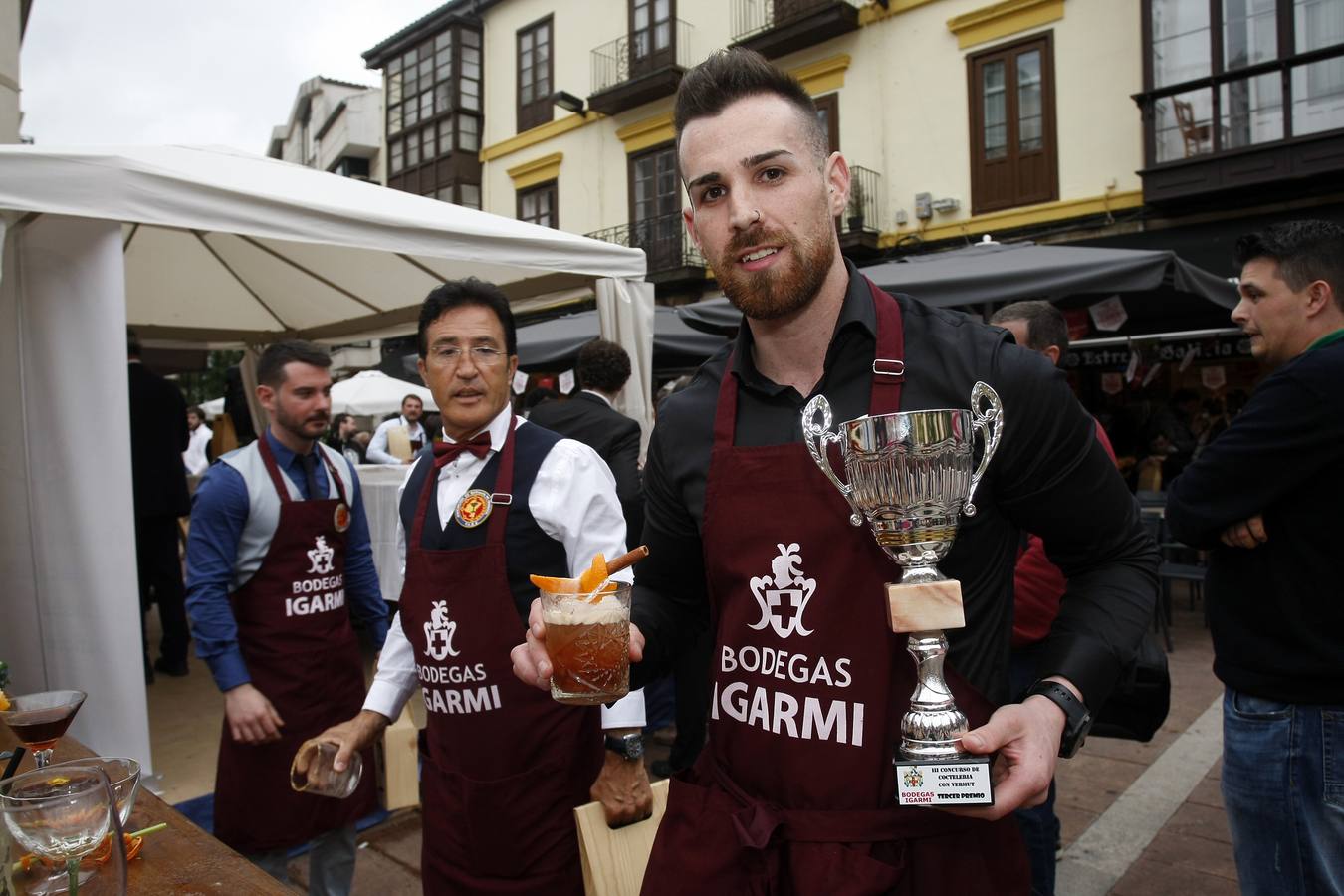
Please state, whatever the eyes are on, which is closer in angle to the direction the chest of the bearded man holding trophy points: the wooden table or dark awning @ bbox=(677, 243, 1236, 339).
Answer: the wooden table

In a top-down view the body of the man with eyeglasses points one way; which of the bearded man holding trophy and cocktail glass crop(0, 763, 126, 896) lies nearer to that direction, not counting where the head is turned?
the cocktail glass

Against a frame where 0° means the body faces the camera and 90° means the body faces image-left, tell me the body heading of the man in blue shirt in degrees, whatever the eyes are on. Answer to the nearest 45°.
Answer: approximately 315°

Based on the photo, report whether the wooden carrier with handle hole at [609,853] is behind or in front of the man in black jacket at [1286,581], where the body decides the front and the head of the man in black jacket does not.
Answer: in front

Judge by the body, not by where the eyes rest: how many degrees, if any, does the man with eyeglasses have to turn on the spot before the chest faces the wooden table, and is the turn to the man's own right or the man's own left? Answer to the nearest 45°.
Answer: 0° — they already face it

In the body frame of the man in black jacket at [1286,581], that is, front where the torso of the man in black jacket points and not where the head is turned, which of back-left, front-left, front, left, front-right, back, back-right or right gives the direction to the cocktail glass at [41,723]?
front-left

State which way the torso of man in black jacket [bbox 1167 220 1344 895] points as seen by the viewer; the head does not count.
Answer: to the viewer's left

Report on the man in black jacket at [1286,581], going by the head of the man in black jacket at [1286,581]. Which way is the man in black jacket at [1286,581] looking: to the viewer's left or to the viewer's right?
to the viewer's left
